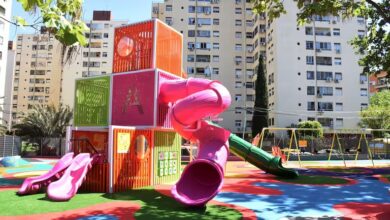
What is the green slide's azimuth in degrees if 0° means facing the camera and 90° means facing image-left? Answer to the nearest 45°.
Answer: approximately 270°

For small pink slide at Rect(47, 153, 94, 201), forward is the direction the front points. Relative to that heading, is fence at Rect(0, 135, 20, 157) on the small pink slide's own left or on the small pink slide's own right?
on the small pink slide's own right

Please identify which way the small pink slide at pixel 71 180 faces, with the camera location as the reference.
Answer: facing the viewer and to the left of the viewer

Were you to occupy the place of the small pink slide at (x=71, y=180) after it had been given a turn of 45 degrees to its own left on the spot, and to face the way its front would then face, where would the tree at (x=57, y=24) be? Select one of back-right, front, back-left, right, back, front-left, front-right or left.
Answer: front

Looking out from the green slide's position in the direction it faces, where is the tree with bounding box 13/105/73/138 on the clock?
The tree is roughly at 7 o'clock from the green slide.

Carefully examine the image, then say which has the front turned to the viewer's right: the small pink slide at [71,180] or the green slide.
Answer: the green slide

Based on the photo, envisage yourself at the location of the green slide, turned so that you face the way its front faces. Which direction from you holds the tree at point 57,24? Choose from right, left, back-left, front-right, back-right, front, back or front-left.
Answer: right

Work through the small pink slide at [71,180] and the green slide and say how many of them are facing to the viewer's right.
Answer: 1

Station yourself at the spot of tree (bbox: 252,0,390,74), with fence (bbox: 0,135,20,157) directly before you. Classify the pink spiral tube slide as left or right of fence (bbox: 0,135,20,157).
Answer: left

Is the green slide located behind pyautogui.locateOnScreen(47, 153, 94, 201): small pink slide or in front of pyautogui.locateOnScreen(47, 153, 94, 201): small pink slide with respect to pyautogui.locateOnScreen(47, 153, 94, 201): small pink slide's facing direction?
behind

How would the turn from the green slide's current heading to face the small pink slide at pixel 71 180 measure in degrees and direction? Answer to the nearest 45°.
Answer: approximately 135° to its right
